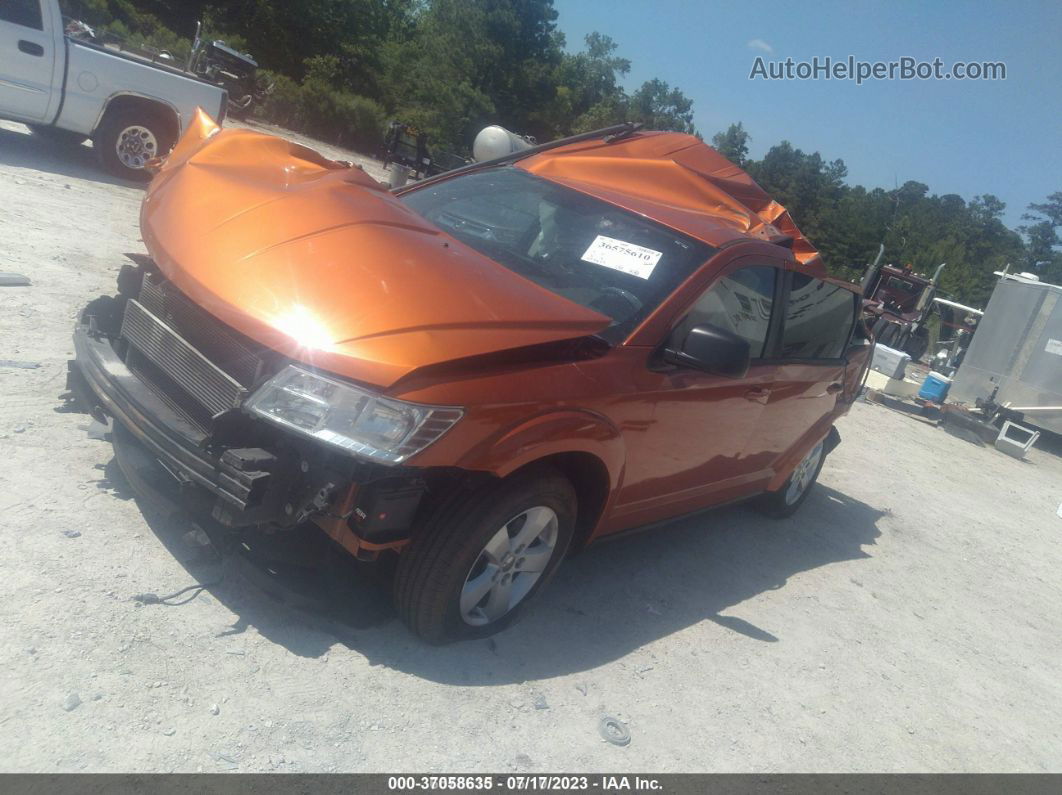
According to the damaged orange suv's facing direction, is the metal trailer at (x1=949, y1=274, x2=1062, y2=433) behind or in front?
behind

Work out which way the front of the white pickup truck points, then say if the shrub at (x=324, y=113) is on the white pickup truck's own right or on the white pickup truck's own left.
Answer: on the white pickup truck's own right

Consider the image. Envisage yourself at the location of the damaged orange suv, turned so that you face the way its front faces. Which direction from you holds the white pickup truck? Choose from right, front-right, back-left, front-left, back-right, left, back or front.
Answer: right

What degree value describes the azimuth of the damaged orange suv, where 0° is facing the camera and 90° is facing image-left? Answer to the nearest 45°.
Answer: approximately 45°

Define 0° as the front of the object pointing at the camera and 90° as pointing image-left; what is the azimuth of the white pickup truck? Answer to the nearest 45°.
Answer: approximately 90°

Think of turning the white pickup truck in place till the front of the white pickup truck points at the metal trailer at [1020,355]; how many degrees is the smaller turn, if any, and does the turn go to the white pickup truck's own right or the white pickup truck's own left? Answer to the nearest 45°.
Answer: approximately 180°

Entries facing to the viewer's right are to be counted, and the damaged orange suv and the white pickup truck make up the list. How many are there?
0

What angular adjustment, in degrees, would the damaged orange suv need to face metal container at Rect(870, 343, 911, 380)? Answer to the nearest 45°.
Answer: approximately 180°

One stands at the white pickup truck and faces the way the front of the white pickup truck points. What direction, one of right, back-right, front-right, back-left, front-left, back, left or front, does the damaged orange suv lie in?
left

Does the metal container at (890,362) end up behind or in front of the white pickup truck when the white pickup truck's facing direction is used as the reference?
behind
